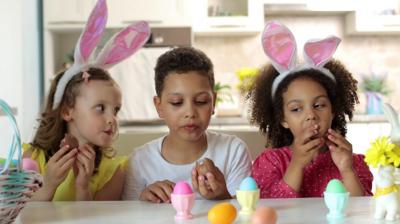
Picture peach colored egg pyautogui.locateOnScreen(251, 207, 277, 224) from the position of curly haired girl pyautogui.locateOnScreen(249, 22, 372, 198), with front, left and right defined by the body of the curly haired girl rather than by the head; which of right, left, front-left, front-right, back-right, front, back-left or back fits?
front

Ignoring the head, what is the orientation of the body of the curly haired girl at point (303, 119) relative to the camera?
toward the camera

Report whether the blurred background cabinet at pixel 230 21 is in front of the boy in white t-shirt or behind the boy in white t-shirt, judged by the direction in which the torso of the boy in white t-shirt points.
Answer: behind

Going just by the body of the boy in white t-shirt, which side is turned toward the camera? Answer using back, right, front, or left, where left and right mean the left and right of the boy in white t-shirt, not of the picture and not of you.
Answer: front

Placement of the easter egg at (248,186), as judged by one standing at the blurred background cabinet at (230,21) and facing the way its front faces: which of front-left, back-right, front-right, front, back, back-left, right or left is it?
front

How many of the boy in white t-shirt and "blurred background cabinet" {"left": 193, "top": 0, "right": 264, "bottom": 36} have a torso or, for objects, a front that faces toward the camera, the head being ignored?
2

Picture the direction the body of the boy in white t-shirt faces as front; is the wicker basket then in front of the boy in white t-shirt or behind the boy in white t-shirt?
in front

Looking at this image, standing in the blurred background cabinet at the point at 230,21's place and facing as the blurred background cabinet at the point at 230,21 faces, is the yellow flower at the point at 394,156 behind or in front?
in front

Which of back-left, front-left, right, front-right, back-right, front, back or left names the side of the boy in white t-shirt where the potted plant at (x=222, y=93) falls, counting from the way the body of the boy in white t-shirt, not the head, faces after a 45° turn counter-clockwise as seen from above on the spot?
back-left

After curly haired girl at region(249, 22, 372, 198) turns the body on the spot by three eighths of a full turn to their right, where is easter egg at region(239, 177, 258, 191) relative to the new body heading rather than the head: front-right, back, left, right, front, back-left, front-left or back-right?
back-left

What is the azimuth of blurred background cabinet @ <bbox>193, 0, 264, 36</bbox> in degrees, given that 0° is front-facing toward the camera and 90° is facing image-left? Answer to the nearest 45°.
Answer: approximately 0°

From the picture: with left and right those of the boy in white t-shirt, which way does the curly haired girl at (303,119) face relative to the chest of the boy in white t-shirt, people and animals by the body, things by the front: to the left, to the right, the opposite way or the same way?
the same way

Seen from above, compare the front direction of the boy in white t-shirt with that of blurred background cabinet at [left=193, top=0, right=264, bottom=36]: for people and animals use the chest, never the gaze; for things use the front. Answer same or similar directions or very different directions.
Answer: same or similar directions

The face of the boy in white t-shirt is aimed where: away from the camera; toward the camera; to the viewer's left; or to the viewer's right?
toward the camera

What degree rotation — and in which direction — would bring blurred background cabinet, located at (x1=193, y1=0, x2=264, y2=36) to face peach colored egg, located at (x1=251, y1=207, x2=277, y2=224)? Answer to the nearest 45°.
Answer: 0° — it already faces it

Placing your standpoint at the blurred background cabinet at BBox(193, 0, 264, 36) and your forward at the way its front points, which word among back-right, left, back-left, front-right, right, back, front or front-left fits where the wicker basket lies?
front
